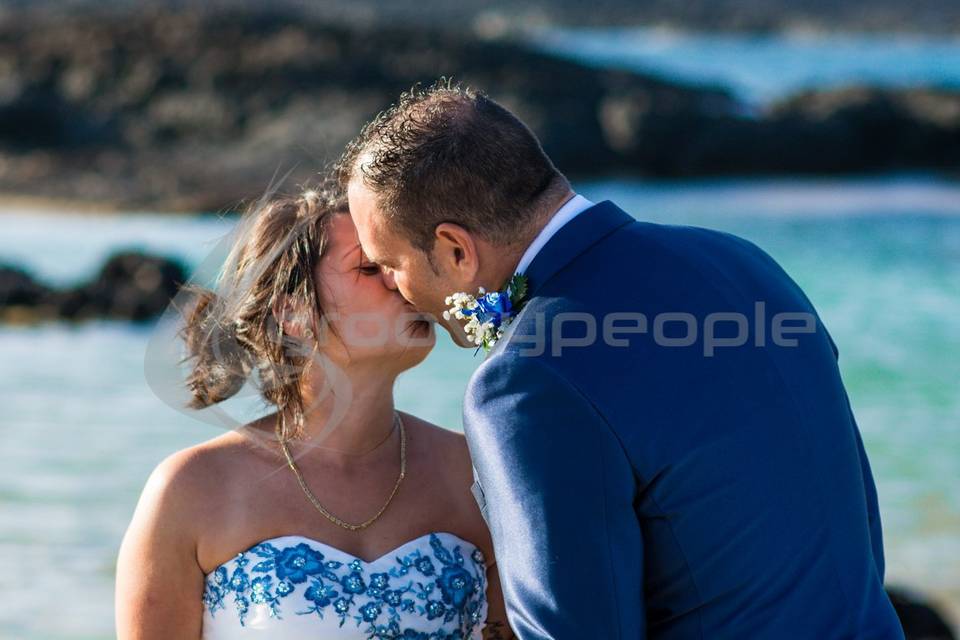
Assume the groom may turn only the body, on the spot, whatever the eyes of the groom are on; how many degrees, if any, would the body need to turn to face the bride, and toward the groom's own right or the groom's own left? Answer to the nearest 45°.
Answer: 0° — they already face them

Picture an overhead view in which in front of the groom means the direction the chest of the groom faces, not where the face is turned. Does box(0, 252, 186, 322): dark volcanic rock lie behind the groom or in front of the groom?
in front

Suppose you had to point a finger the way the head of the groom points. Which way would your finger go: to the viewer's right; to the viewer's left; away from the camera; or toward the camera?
to the viewer's left

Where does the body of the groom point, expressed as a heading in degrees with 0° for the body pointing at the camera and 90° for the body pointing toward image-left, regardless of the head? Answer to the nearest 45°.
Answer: approximately 135°

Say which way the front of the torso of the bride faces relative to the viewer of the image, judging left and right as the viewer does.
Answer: facing the viewer and to the right of the viewer

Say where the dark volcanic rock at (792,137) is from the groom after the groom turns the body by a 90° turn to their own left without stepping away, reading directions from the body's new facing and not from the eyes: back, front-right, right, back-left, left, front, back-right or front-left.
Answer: back-right

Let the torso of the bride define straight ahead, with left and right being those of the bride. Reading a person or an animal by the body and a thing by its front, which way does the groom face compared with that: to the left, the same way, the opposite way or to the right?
the opposite way

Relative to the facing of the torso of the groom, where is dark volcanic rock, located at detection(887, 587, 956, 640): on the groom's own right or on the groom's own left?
on the groom's own right

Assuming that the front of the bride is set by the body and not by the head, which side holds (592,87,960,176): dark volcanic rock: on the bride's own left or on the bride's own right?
on the bride's own left

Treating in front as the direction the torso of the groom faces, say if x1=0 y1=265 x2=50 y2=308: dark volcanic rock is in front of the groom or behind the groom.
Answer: in front
